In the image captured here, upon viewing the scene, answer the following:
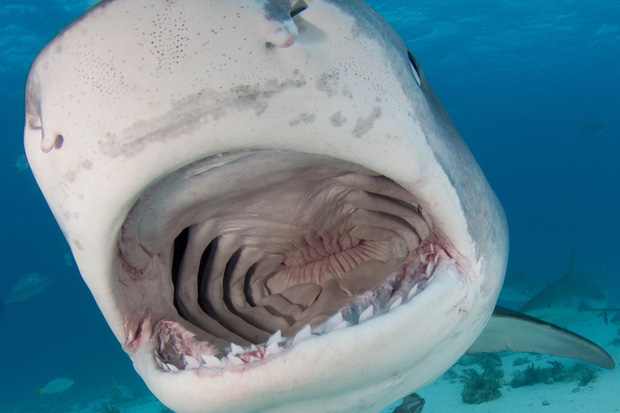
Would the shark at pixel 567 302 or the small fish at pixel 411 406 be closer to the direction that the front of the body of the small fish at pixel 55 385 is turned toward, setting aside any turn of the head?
the shark

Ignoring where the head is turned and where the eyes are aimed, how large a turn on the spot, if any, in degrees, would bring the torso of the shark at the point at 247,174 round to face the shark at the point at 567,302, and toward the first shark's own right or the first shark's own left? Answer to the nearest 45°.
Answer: approximately 135° to the first shark's own left

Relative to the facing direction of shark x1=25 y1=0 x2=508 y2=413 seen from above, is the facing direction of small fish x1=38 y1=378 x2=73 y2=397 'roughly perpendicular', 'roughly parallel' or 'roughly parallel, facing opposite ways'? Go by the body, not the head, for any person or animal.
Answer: roughly perpendicular

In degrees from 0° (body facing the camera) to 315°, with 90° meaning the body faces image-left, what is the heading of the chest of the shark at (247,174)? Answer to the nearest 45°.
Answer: approximately 0°

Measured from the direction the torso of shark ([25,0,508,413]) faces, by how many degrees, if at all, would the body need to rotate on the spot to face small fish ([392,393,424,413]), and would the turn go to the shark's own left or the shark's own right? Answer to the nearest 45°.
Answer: approximately 135° to the shark's own left
